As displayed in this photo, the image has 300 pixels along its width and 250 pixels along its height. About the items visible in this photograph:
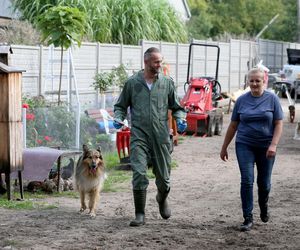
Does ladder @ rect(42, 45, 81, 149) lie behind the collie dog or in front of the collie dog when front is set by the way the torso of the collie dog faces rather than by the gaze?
behind

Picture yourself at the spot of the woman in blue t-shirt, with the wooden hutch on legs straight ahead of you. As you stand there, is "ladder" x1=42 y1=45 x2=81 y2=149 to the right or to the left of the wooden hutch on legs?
right

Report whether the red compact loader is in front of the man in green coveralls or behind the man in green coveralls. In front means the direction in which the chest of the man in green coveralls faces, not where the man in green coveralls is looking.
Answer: behind

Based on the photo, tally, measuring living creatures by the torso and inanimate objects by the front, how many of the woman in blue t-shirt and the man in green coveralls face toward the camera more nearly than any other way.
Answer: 2

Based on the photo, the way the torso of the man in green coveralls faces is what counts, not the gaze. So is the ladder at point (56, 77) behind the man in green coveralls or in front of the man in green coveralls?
behind

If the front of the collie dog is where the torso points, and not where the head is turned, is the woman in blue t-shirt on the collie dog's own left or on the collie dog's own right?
on the collie dog's own left
